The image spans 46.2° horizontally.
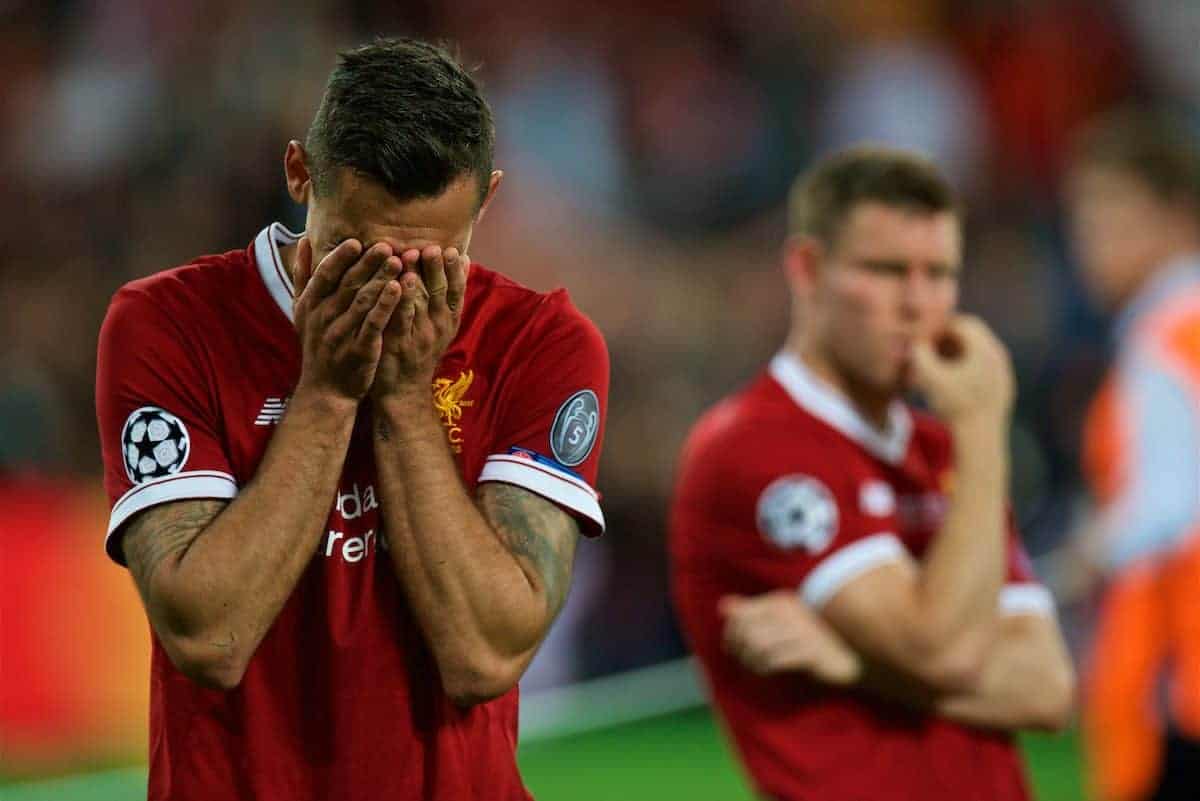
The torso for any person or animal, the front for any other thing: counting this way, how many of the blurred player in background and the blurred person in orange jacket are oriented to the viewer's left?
1

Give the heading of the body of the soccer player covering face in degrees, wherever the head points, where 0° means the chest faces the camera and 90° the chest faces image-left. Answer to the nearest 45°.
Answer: approximately 0°

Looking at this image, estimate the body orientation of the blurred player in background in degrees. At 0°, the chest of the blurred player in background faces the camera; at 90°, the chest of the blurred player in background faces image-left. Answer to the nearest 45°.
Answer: approximately 315°

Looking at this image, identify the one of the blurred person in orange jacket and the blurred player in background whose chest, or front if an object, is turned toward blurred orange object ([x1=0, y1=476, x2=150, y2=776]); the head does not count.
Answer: the blurred person in orange jacket

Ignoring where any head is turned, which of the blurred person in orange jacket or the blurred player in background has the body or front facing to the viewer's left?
the blurred person in orange jacket

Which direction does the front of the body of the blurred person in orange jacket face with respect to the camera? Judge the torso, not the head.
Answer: to the viewer's left

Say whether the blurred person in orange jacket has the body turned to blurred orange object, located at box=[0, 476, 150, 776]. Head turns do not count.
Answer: yes
